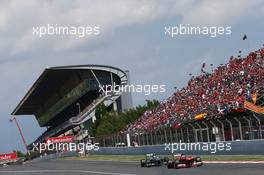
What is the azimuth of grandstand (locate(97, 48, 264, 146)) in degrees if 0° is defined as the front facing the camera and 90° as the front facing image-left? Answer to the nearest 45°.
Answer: approximately 45°

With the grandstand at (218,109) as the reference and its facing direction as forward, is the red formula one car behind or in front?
in front

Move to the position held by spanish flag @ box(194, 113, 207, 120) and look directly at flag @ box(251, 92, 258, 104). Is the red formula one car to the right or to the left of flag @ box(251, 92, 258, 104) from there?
right
